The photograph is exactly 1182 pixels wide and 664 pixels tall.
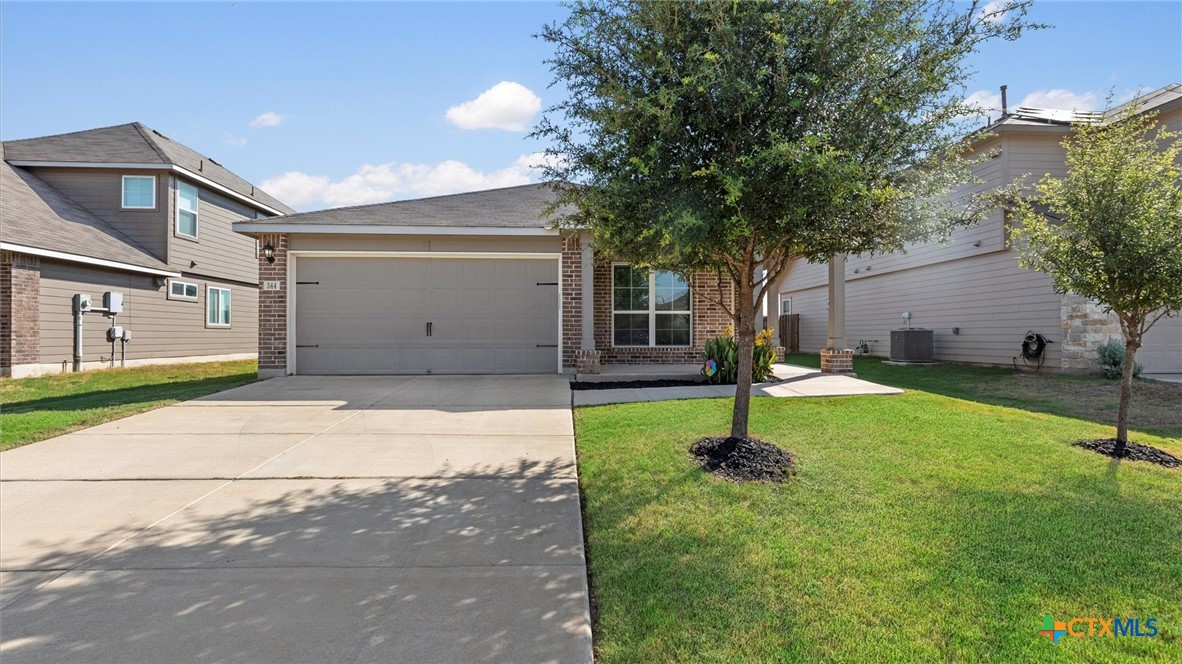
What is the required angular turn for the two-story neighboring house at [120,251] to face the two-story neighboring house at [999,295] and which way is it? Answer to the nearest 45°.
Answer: approximately 90° to its left

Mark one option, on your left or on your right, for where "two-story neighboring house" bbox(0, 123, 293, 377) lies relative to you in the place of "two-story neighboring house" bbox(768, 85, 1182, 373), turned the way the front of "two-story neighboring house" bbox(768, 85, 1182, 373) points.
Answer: on your right

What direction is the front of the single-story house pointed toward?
toward the camera

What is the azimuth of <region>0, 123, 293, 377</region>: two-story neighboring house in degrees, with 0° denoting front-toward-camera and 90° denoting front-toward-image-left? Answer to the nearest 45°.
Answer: approximately 45°

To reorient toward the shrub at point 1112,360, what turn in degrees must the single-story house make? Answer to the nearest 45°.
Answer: approximately 90° to its left

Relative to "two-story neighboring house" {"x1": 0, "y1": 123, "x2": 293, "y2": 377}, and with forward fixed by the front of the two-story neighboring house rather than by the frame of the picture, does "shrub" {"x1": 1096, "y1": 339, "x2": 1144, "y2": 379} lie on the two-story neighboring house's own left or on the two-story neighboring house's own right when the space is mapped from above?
on the two-story neighboring house's own left

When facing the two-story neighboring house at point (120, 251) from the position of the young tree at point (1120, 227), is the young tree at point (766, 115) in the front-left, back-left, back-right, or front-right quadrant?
front-left

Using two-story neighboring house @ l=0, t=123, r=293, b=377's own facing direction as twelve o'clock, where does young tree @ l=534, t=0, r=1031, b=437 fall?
The young tree is roughly at 10 o'clock from the two-story neighboring house.

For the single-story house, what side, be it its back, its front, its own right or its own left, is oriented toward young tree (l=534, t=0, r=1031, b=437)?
front

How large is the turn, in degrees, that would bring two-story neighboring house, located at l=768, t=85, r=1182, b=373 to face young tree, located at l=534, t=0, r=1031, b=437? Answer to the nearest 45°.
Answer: approximately 45° to its right

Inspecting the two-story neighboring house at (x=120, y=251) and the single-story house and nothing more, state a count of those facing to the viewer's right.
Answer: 0

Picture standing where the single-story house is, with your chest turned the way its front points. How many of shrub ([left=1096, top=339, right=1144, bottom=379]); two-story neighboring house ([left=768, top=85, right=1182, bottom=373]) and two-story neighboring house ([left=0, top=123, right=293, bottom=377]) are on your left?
2

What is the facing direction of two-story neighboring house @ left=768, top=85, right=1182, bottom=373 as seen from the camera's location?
facing the viewer and to the right of the viewer

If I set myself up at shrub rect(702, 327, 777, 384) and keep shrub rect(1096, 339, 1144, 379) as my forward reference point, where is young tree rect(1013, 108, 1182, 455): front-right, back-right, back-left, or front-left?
front-right

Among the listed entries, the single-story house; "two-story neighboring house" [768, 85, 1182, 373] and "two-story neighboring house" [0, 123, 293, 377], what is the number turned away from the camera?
0

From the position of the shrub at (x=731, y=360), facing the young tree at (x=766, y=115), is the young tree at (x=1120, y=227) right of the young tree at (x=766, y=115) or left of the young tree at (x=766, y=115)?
left

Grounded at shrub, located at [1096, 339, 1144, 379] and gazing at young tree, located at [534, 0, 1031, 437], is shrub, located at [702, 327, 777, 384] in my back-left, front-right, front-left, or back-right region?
front-right
